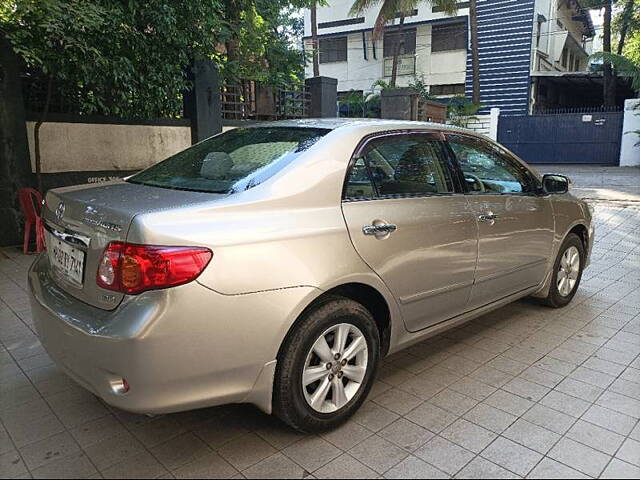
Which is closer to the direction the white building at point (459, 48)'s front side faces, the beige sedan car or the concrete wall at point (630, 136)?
the beige sedan car

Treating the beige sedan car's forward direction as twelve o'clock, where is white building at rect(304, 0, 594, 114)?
The white building is roughly at 11 o'clock from the beige sedan car.

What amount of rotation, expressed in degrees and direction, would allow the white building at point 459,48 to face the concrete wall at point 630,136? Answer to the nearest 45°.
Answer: approximately 45° to its left

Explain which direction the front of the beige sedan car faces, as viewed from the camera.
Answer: facing away from the viewer and to the right of the viewer

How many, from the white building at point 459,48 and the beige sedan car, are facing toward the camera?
1

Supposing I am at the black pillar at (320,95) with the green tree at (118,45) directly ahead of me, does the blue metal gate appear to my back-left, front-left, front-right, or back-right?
back-left

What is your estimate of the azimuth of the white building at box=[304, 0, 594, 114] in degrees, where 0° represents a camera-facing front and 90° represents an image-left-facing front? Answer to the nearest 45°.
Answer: approximately 0°

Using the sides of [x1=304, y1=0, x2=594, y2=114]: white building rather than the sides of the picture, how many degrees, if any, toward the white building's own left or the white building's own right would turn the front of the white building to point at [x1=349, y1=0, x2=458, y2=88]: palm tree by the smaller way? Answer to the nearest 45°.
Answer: approximately 45° to the white building's own right

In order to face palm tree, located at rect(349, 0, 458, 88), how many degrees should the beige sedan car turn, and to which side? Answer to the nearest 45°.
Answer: approximately 45° to its left
